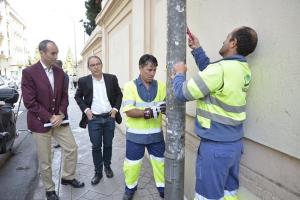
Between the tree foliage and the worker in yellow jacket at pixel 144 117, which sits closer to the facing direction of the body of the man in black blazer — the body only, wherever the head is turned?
the worker in yellow jacket

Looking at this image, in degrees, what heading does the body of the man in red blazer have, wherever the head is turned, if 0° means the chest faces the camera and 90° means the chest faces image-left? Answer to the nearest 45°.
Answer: approximately 315°

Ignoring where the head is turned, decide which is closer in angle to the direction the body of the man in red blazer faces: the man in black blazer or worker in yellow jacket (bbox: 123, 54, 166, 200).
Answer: the worker in yellow jacket

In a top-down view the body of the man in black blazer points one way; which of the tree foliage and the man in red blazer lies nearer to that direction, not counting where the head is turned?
the man in red blazer

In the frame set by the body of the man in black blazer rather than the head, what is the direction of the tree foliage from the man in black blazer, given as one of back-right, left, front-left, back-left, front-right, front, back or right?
back

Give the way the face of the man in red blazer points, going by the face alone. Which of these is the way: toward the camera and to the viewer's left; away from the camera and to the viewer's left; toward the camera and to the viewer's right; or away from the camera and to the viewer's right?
toward the camera and to the viewer's right

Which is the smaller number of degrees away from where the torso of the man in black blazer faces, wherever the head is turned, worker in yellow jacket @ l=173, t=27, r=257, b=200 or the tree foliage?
the worker in yellow jacket

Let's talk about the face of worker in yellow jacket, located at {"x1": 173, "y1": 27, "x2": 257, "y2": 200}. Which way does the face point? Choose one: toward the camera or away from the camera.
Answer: away from the camera

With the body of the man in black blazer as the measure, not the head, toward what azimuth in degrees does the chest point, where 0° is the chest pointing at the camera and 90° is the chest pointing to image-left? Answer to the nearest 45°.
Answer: approximately 0°
